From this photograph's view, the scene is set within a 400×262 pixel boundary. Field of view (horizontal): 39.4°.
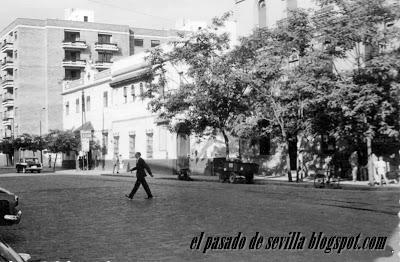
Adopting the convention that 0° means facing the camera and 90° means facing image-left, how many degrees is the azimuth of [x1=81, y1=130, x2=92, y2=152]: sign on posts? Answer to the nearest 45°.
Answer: approximately 0°

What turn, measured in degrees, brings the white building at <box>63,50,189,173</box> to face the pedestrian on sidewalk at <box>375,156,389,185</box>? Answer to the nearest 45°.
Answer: approximately 90° to its left

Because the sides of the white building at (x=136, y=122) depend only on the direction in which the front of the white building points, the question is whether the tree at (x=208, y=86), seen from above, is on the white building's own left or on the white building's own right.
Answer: on the white building's own left

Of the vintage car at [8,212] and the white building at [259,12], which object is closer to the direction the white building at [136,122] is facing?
the vintage car

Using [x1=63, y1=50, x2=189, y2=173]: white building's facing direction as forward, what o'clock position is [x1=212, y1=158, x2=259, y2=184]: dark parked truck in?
The dark parked truck is roughly at 10 o'clock from the white building.

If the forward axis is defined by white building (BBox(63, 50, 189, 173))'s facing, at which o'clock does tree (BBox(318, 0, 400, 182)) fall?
The tree is roughly at 10 o'clock from the white building.

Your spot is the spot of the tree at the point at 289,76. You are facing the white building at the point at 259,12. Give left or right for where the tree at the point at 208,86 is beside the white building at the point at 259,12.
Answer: left

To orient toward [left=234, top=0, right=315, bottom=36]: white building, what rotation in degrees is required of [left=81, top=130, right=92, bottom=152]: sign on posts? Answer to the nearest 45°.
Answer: approximately 45° to its left

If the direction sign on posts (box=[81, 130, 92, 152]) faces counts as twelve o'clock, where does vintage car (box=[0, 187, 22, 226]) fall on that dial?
The vintage car is roughly at 12 o'clock from the sign on posts.

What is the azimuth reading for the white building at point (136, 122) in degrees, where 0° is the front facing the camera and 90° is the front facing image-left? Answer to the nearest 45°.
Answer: approximately 45°

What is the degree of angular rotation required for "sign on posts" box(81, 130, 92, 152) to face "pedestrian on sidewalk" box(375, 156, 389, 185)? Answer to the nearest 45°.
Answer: approximately 45° to its left
